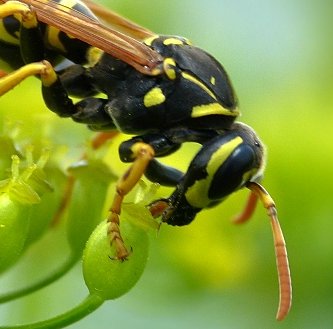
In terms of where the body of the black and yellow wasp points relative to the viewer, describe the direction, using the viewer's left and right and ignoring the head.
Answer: facing to the right of the viewer
